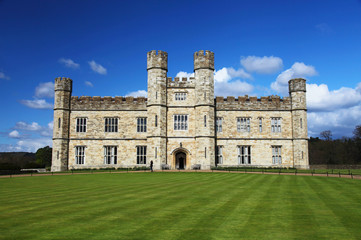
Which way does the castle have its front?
toward the camera
